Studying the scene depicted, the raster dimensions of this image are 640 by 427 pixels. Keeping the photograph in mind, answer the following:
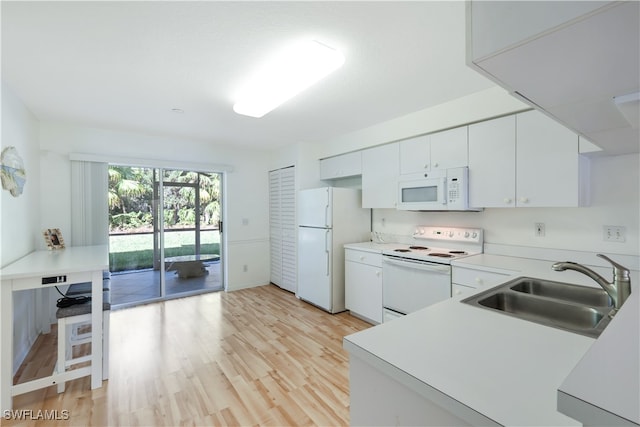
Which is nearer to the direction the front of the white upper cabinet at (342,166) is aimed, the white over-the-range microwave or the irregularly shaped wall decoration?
the irregularly shaped wall decoration

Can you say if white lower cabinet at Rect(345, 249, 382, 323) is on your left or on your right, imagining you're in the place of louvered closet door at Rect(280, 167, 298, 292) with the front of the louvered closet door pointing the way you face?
on your left

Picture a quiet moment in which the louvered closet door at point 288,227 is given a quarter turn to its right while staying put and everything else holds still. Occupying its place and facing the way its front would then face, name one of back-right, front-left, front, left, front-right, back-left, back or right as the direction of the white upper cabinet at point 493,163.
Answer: back

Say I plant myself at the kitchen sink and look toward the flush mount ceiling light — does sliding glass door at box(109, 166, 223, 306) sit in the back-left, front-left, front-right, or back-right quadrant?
front-right

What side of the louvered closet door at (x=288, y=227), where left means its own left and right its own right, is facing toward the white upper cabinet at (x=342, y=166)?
left

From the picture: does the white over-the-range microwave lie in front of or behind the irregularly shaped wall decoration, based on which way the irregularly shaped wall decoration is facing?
in front

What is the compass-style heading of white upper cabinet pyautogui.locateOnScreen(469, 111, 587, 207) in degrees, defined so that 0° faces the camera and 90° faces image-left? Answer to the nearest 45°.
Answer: approximately 45°

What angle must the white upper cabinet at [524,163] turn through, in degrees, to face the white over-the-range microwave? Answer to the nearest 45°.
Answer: approximately 45° to its right

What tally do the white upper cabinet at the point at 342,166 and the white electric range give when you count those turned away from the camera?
0

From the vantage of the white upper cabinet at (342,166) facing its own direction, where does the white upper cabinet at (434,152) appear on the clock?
the white upper cabinet at (434,152) is roughly at 9 o'clock from the white upper cabinet at (342,166).

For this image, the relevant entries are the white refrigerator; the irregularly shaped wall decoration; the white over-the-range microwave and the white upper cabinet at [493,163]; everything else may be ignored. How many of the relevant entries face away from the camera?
0

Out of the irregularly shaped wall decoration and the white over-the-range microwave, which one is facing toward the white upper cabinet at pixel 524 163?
the irregularly shaped wall decoration

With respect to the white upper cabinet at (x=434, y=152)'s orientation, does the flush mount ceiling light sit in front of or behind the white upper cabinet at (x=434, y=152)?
in front

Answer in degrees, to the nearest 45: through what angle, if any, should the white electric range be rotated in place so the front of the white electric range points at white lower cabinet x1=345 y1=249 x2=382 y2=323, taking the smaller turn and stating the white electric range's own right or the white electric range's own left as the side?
approximately 45° to the white electric range's own right

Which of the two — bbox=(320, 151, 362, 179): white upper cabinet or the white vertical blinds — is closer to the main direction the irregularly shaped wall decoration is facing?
the white upper cabinet

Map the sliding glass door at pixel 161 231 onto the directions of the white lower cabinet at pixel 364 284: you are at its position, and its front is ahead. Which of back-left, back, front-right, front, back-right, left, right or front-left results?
front-right

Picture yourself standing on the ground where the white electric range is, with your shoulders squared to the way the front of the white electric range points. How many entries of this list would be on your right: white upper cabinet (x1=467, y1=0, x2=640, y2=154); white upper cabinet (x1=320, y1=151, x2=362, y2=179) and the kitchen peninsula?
1
